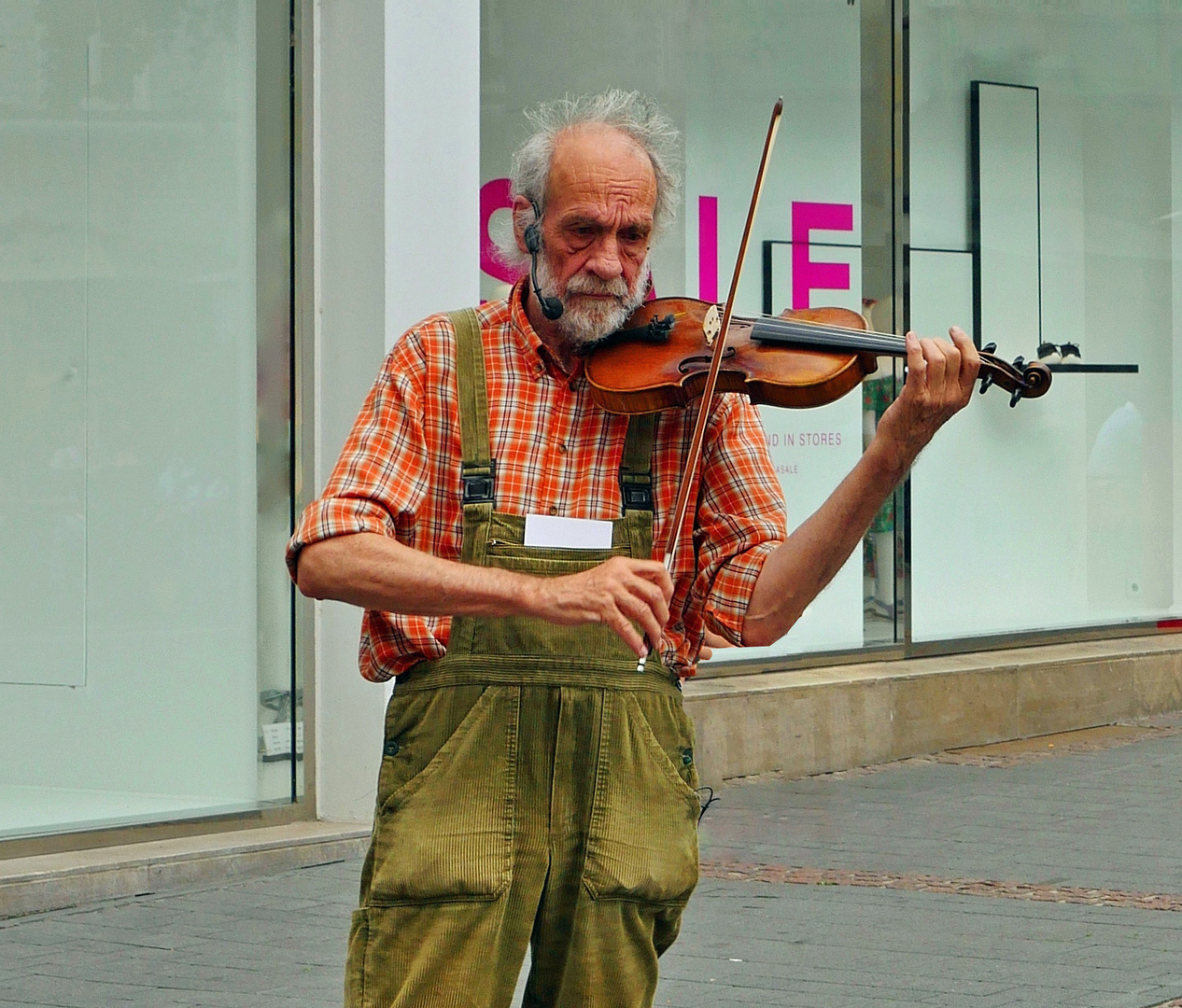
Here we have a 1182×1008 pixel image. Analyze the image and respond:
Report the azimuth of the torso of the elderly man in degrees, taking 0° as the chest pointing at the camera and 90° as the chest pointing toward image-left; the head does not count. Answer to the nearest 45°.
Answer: approximately 0°

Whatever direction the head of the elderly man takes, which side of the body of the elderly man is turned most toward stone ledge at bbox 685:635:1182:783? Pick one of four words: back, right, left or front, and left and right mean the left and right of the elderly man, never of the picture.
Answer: back
